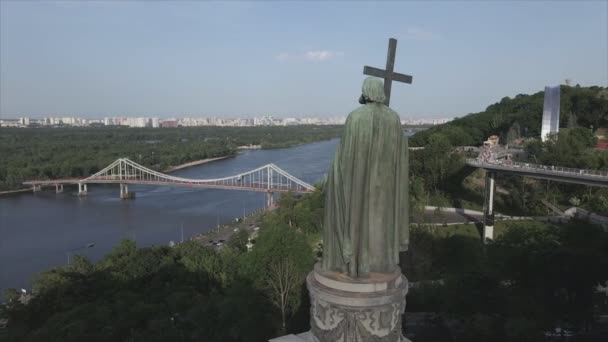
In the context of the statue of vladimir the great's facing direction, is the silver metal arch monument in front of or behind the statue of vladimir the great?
in front

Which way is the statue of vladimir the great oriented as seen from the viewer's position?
away from the camera
